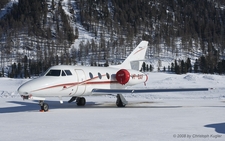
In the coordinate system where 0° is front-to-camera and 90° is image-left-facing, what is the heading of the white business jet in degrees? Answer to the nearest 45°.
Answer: approximately 45°
